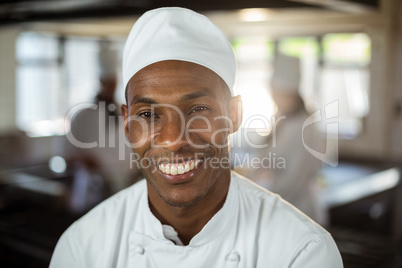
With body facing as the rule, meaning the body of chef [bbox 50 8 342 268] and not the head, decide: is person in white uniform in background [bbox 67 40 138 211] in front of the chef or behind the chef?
behind

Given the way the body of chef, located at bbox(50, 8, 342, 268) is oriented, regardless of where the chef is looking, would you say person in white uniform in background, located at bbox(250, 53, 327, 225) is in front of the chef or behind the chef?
behind

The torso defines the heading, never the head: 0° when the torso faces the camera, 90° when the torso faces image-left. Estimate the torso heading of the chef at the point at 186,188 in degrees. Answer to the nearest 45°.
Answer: approximately 0°
